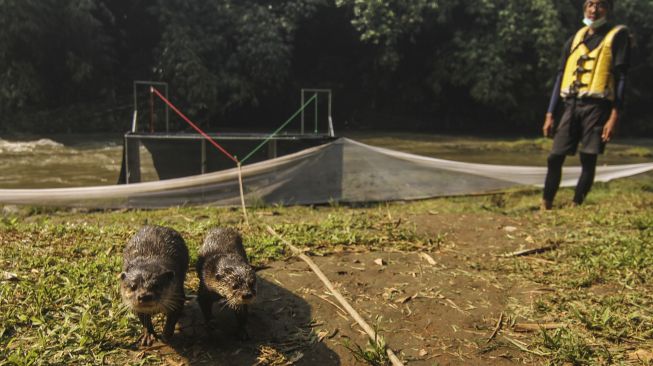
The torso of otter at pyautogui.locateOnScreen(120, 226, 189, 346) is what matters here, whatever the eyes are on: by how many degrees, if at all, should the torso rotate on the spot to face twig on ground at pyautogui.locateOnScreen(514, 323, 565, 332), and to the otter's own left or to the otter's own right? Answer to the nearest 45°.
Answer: approximately 90° to the otter's own left

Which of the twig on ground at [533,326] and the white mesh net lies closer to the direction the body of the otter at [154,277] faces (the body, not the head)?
the twig on ground

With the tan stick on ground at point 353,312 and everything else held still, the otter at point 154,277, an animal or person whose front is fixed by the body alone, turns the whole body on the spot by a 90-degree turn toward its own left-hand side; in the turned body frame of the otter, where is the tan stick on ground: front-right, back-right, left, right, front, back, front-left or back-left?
front

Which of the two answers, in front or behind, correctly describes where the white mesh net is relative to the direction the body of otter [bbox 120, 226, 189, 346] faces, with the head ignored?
behind

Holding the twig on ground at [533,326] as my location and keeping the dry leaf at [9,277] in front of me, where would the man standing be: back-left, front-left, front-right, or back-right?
back-right

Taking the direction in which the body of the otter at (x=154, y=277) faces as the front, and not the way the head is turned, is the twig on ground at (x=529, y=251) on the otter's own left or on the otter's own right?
on the otter's own left

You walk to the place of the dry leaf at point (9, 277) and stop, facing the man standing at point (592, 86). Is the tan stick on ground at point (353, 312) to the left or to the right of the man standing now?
right

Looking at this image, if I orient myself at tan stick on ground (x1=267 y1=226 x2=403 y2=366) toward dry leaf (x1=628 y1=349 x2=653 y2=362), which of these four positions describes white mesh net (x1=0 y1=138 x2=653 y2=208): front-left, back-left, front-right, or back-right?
back-left

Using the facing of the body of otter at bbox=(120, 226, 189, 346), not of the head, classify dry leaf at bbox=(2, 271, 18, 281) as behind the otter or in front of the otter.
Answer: behind

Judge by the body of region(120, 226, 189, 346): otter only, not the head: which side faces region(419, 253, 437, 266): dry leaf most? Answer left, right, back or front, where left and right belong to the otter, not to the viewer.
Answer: left

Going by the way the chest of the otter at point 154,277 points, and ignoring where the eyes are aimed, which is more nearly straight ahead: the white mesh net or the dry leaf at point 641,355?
the dry leaf

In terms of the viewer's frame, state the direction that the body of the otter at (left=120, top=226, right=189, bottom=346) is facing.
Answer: toward the camera

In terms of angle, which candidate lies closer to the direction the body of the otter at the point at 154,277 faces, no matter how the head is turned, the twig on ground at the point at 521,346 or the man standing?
the twig on ground
